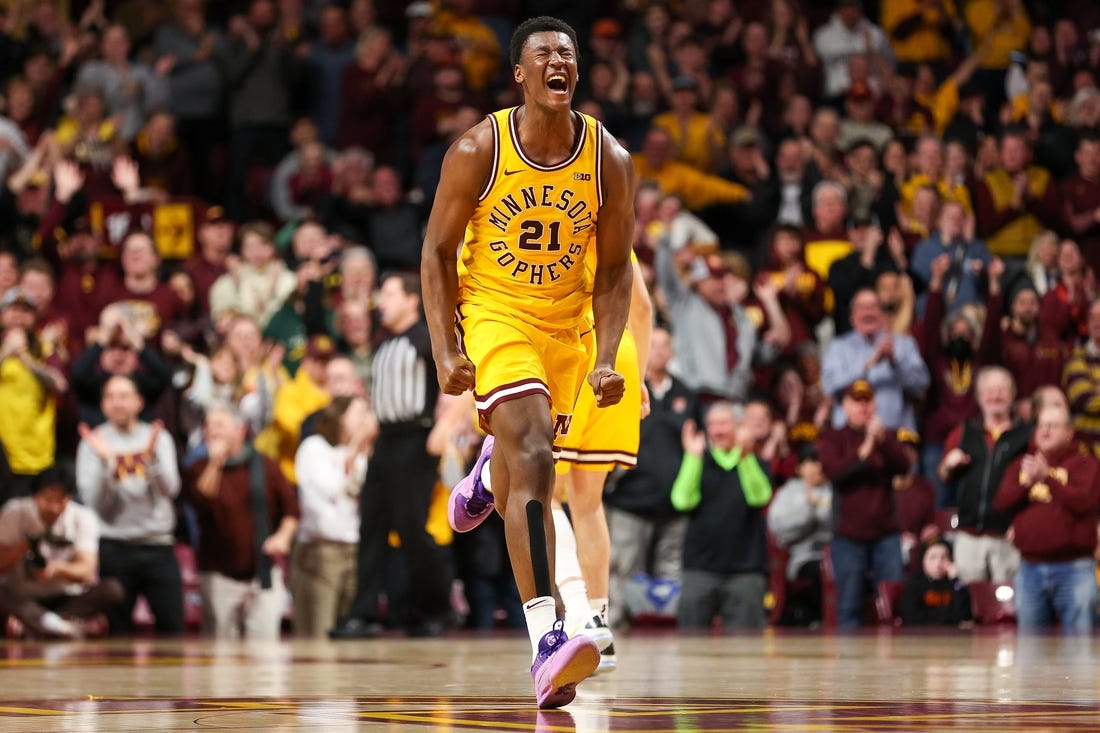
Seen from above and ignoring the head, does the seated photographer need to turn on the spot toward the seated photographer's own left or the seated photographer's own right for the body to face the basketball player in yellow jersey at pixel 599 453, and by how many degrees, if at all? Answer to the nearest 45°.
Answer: approximately 45° to the seated photographer's own left

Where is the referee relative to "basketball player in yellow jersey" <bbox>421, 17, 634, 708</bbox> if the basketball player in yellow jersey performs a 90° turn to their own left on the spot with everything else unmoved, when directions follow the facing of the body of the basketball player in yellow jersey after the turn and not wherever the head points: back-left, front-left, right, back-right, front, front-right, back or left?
left

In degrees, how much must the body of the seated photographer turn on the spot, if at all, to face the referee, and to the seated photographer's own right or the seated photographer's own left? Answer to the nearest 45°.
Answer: approximately 45° to the seated photographer's own left

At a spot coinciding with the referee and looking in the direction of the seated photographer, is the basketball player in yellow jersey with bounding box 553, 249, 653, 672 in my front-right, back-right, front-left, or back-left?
back-left

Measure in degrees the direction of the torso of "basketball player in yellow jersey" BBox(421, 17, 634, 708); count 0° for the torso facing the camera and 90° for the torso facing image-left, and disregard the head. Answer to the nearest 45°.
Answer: approximately 0°

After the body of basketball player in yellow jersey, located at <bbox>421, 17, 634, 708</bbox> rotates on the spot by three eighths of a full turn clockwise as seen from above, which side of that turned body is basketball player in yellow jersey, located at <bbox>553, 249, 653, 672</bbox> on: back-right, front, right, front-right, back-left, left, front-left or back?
front-right

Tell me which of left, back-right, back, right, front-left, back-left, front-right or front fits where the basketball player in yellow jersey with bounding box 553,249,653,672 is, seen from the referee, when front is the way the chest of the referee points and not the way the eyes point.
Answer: front-left

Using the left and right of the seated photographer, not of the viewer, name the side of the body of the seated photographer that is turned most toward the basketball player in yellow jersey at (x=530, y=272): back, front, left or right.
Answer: front

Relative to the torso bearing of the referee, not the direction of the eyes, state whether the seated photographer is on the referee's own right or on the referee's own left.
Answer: on the referee's own right
